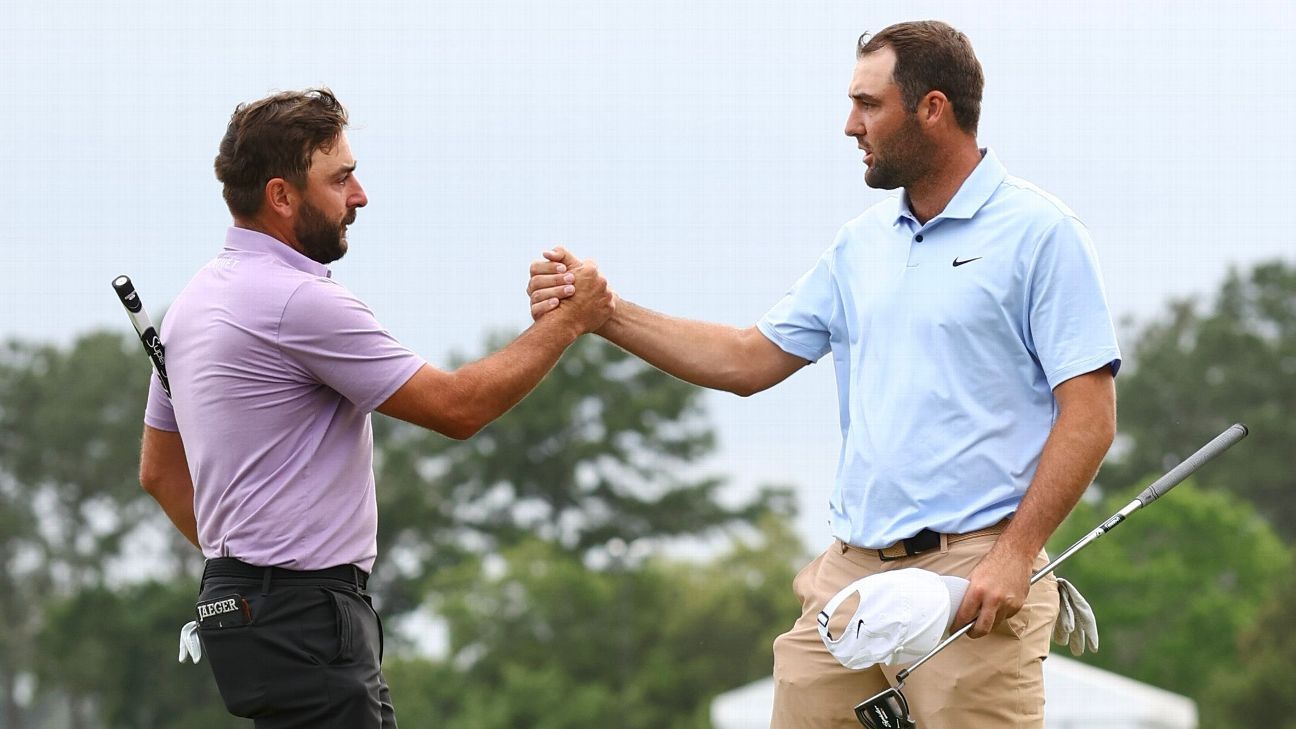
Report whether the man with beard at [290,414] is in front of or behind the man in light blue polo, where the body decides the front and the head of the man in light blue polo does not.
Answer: in front

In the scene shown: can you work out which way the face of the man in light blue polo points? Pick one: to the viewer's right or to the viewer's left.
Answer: to the viewer's left

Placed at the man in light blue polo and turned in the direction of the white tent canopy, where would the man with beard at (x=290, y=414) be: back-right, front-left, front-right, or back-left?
back-left

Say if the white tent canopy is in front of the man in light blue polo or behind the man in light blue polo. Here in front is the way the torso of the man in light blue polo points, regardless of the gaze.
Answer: behind

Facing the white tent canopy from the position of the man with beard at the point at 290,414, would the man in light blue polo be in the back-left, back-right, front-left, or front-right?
front-right

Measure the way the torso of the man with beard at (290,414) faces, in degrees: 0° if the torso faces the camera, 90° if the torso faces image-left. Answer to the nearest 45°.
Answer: approximately 225°

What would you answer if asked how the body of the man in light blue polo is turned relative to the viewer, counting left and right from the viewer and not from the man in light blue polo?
facing the viewer and to the left of the viewer

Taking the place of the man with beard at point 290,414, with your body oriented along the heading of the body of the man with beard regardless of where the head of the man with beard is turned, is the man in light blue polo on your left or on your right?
on your right

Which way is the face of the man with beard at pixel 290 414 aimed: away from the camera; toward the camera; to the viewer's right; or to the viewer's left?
to the viewer's right

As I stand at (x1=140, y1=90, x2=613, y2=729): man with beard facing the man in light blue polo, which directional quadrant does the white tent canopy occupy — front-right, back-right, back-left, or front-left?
front-left

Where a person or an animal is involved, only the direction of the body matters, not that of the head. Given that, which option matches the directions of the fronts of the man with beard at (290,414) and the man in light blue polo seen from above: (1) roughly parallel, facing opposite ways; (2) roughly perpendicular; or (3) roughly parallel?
roughly parallel, facing opposite ways
